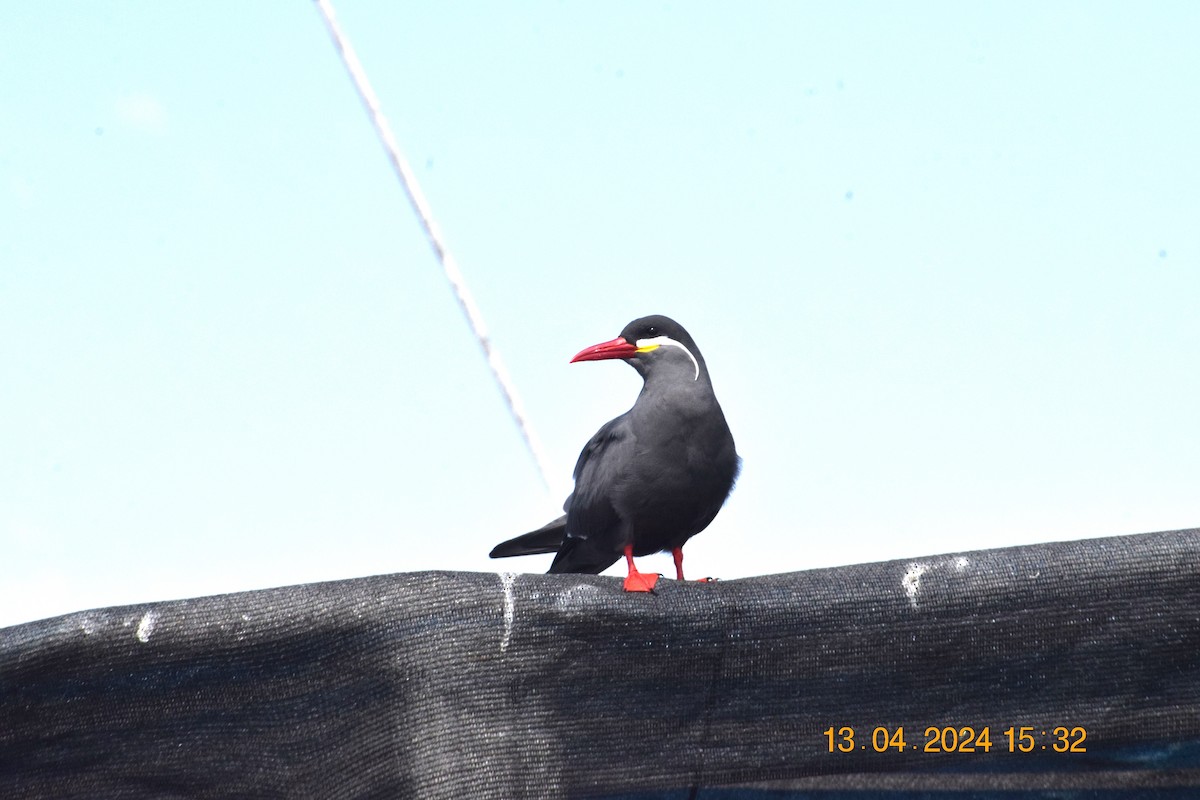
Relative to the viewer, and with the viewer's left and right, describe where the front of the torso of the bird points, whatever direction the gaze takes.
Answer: facing the viewer and to the right of the viewer
